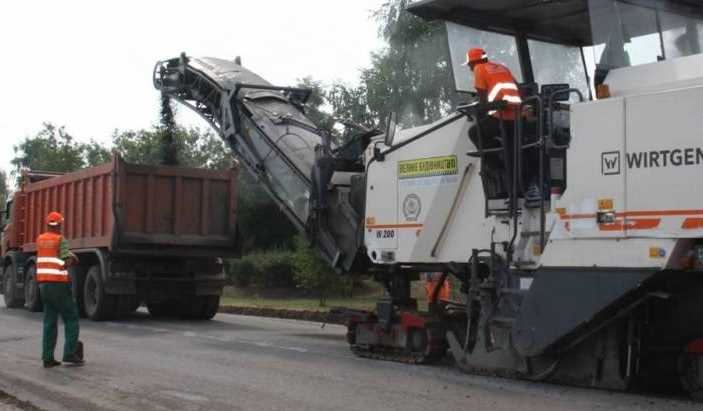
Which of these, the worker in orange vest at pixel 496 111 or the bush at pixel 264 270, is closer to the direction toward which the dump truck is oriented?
the bush

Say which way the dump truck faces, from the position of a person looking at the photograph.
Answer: facing away from the viewer and to the left of the viewer

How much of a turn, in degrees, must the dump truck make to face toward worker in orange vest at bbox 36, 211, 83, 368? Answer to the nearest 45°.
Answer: approximately 135° to its left

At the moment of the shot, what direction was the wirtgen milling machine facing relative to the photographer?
facing away from the viewer and to the left of the viewer

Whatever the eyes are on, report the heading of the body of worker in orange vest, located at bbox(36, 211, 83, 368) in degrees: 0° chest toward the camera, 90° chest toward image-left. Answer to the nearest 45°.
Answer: approximately 225°

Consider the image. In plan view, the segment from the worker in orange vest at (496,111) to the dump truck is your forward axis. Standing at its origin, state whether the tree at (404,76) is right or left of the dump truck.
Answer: right

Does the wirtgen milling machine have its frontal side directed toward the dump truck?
yes

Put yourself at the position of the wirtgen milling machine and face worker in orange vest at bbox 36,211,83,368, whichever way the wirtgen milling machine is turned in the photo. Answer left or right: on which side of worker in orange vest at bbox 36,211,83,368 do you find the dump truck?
right

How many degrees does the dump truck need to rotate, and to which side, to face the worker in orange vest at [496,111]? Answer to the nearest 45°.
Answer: approximately 135° to its left

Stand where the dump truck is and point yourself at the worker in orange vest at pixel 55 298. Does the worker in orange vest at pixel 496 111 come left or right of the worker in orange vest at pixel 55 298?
left
